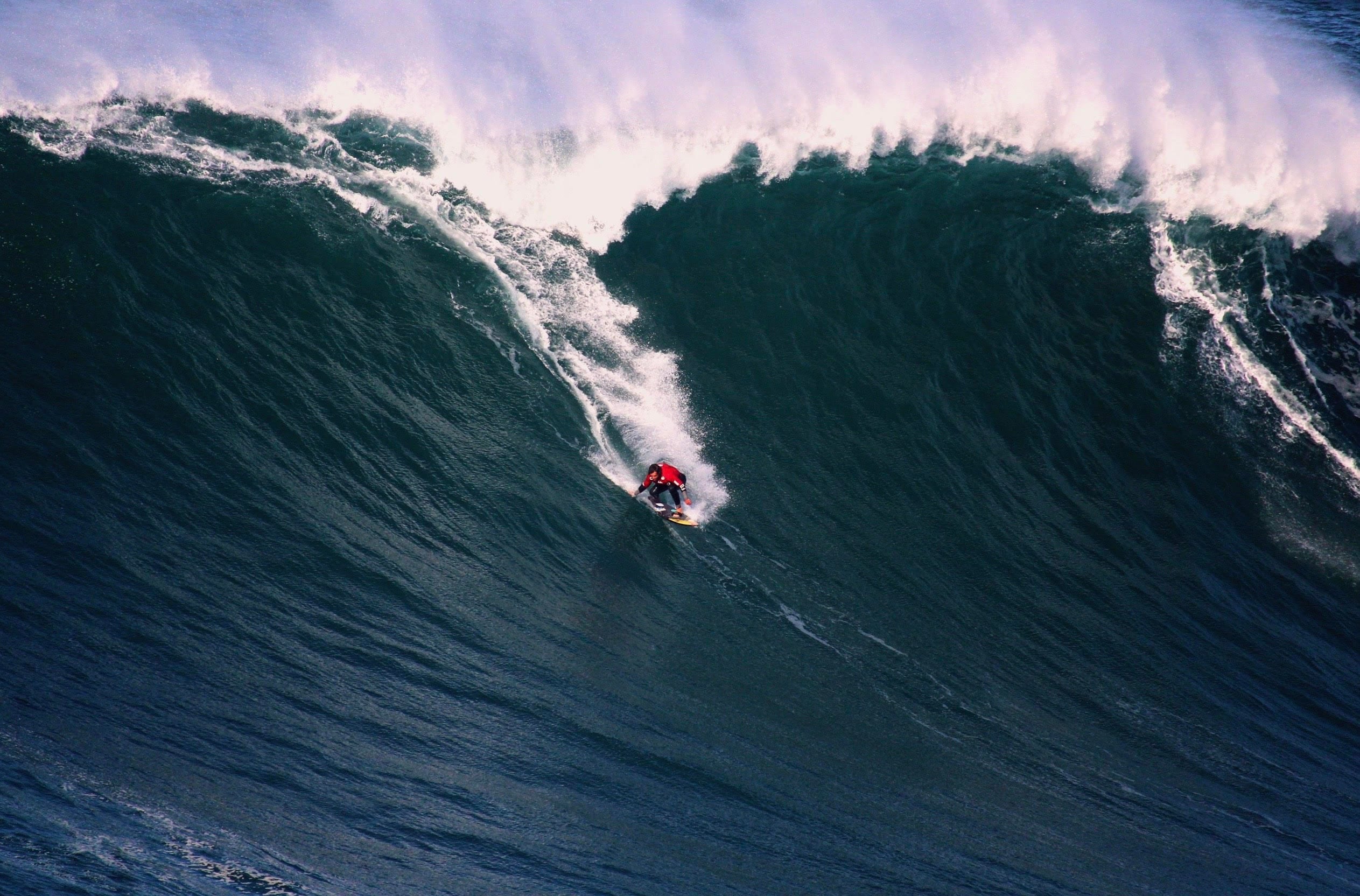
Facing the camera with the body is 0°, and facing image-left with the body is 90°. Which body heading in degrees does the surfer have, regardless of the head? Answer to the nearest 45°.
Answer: approximately 45°
